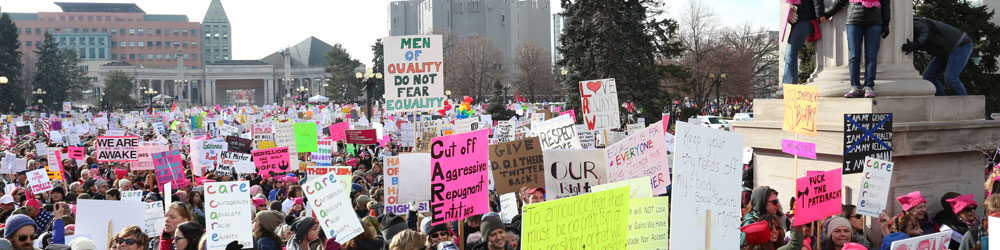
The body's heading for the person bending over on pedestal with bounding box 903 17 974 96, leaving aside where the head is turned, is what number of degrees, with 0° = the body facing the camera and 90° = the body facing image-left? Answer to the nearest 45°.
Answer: approximately 90°

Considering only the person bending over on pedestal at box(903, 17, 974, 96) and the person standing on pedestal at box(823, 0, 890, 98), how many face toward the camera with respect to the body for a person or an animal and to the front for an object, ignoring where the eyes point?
1

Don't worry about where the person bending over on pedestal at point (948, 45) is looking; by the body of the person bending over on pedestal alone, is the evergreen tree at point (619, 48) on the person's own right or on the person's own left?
on the person's own right

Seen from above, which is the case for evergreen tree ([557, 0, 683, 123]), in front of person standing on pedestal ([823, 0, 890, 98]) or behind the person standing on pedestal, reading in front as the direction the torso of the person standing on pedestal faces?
behind

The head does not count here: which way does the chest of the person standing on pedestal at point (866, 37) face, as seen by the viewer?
toward the camera

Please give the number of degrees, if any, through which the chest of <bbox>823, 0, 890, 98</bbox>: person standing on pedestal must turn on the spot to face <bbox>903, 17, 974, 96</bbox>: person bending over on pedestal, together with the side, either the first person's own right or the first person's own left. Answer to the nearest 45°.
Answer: approximately 135° to the first person's own left
